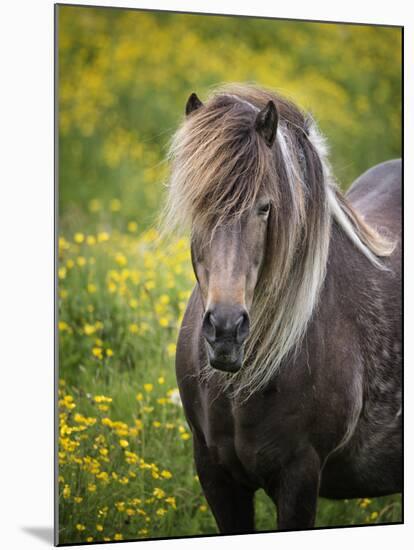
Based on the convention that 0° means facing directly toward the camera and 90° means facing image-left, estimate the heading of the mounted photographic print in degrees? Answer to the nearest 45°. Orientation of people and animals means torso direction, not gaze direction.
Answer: approximately 315°
